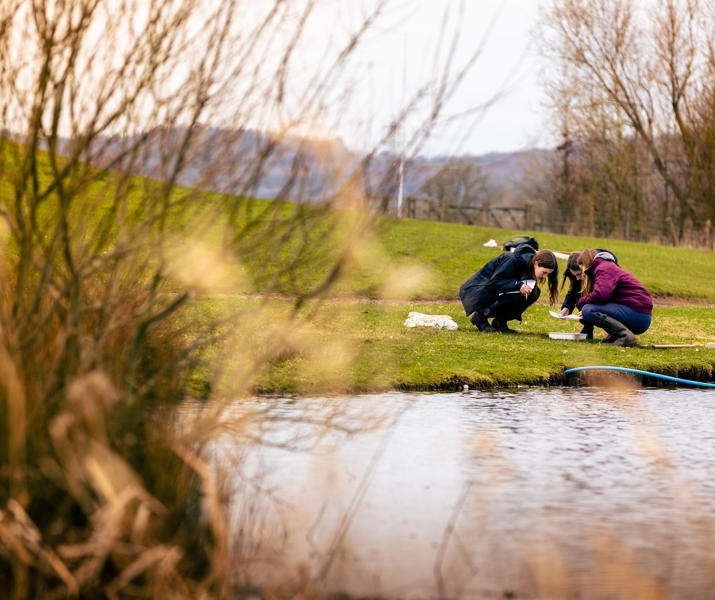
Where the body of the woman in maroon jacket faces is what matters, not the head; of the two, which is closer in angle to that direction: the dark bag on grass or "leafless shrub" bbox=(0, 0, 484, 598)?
the dark bag on grass

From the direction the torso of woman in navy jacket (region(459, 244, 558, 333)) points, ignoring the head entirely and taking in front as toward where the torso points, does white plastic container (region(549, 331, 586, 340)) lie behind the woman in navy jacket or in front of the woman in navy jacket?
in front

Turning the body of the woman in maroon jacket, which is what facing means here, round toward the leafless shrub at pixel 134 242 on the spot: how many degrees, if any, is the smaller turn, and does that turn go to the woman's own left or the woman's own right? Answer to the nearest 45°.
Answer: approximately 90° to the woman's own left

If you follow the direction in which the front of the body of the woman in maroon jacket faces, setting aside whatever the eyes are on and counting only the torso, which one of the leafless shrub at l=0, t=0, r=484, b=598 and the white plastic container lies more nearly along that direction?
the white plastic container

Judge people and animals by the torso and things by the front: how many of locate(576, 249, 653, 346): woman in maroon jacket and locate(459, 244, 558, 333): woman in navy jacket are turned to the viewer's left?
1

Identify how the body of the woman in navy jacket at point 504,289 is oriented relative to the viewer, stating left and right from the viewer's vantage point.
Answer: facing to the right of the viewer

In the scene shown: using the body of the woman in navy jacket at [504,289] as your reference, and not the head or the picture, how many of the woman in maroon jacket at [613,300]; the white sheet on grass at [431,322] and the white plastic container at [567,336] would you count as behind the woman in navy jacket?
1

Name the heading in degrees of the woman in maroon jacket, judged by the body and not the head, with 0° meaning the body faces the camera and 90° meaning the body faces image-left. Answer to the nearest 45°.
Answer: approximately 90°

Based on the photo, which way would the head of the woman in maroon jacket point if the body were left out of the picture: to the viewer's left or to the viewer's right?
to the viewer's left

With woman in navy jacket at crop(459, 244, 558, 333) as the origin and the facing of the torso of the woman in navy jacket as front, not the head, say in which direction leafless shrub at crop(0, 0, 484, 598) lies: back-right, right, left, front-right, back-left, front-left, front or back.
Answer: right

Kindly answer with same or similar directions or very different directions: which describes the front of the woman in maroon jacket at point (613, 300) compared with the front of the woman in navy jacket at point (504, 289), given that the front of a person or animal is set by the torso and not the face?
very different directions

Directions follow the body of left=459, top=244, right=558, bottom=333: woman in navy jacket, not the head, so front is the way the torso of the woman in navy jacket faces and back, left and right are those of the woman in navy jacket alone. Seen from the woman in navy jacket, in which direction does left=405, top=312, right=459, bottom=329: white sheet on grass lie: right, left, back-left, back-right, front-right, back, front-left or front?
back

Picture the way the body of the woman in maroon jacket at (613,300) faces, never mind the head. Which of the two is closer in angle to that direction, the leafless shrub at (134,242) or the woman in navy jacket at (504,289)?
the woman in navy jacket

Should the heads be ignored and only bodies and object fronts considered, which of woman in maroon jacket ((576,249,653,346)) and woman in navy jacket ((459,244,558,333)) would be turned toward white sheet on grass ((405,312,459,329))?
the woman in maroon jacket
